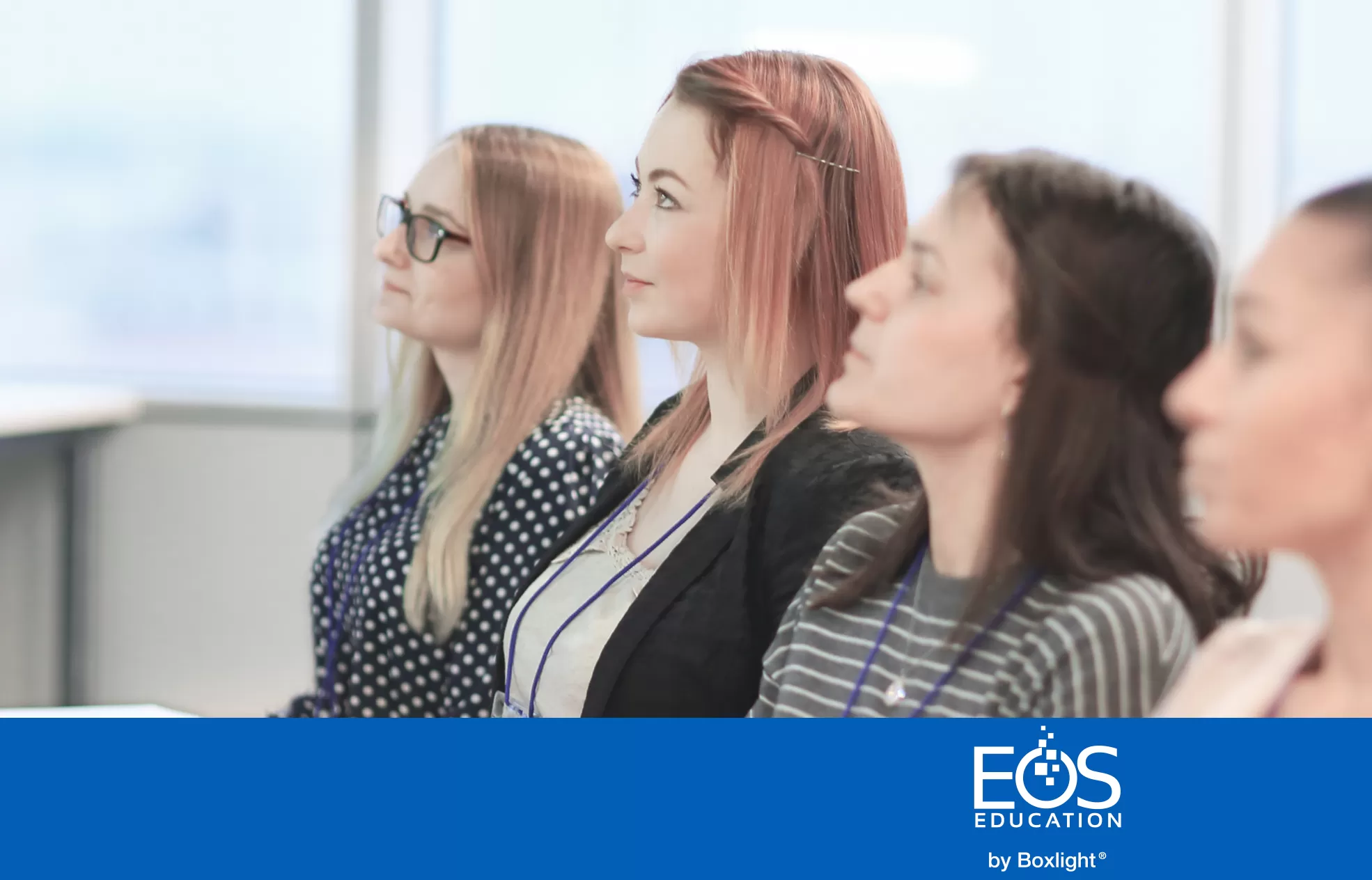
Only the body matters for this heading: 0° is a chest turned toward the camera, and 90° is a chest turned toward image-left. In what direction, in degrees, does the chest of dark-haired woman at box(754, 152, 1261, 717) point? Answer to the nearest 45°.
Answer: approximately 45°

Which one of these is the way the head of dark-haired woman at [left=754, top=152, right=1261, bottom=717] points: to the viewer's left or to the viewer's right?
to the viewer's left

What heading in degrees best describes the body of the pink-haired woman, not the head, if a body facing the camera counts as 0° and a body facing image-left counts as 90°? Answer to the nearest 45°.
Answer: approximately 45°

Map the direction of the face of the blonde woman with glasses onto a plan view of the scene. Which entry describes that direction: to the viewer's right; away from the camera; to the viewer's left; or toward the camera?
to the viewer's left

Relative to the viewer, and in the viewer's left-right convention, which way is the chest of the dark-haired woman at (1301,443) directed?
facing to the left of the viewer

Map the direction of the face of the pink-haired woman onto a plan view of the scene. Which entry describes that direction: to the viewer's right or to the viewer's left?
to the viewer's left

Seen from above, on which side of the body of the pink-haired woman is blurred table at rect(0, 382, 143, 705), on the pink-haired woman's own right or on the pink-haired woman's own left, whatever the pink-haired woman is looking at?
on the pink-haired woman's own right
